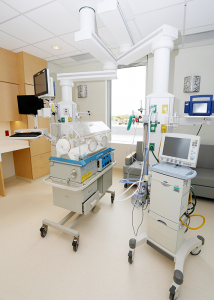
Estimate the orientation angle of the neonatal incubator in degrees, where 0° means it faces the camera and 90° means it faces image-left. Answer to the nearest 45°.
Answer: approximately 315°

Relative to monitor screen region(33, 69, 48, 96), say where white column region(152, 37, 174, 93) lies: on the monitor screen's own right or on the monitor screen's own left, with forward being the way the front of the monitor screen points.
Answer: on the monitor screen's own left

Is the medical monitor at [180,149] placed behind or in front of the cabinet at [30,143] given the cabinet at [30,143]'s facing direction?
in front

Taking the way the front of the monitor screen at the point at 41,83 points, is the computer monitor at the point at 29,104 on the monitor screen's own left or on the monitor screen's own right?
on the monitor screen's own right

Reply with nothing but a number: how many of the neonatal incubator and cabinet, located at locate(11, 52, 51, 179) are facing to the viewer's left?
0

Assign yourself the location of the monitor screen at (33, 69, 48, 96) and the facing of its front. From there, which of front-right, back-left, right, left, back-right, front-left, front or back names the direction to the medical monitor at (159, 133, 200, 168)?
left

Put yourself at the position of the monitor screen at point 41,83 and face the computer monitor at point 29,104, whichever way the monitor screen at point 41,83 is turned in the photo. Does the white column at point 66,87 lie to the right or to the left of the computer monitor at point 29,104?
right
